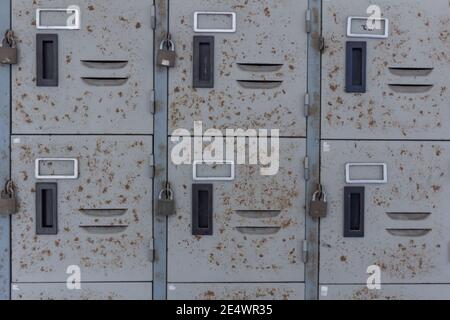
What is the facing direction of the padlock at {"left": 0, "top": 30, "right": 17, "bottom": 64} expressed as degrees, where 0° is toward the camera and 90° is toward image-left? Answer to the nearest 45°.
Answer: approximately 0°

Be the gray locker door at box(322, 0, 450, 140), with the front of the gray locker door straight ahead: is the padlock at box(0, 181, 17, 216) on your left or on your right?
on your right

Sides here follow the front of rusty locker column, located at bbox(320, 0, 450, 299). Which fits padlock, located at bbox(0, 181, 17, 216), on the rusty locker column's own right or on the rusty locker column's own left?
on the rusty locker column's own right
